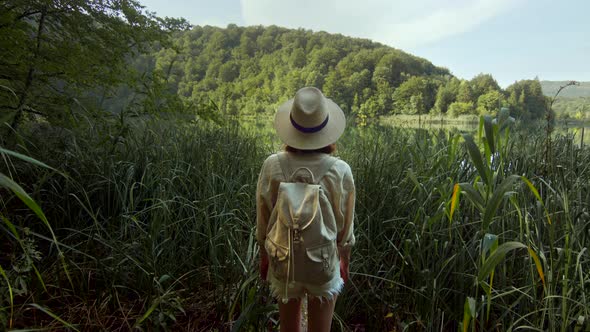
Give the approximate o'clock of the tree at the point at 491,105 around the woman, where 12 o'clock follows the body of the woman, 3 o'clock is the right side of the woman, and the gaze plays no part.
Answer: The tree is roughly at 1 o'clock from the woman.

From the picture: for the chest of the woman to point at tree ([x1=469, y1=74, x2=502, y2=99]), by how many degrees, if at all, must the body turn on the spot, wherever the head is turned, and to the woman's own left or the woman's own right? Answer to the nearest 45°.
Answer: approximately 45° to the woman's own right

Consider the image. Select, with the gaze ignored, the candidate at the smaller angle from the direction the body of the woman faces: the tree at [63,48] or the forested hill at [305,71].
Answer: the forested hill

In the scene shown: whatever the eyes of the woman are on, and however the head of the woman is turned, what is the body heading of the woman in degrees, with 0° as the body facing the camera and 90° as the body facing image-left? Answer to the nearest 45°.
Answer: approximately 180°

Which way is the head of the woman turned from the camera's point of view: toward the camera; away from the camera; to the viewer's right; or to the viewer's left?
away from the camera

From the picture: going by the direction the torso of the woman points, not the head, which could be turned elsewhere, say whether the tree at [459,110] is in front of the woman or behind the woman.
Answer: in front

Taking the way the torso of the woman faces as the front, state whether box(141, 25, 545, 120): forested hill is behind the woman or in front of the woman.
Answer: in front
